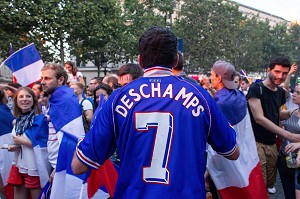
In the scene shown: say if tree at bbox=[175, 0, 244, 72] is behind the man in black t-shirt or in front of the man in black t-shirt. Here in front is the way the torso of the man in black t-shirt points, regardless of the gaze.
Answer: behind

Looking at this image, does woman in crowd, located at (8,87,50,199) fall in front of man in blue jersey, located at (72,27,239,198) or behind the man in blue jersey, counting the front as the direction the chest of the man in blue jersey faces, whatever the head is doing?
in front

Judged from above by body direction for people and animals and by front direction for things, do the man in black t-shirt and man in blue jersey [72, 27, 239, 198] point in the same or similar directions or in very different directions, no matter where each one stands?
very different directions

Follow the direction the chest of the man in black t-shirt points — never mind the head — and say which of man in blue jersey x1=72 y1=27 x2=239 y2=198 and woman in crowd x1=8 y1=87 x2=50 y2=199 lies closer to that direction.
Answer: the man in blue jersey

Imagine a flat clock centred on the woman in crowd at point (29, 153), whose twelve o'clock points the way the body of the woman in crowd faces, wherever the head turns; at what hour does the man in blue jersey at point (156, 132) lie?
The man in blue jersey is roughly at 10 o'clock from the woman in crowd.

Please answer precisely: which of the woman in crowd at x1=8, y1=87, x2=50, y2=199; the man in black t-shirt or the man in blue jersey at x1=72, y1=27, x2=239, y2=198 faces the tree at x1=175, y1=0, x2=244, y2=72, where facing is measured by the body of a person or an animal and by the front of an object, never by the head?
the man in blue jersey

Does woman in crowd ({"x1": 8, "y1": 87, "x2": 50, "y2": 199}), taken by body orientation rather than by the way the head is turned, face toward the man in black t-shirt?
no

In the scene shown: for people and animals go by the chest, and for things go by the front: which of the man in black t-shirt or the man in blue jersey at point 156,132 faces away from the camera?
the man in blue jersey

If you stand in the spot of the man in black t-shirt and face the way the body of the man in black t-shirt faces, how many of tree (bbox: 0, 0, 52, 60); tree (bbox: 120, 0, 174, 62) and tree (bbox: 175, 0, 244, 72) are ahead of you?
0

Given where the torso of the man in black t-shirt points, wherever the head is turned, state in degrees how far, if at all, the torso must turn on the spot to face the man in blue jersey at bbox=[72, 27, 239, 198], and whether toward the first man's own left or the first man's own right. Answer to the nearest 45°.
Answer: approximately 45° to the first man's own right

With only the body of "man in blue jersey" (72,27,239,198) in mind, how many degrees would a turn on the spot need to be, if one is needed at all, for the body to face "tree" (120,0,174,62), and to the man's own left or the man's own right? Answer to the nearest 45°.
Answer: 0° — they already face it

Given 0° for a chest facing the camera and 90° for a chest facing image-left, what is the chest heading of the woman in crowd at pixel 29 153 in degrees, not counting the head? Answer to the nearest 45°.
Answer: approximately 45°

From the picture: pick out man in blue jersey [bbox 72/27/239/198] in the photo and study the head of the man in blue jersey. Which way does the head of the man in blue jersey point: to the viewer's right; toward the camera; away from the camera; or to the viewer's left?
away from the camera

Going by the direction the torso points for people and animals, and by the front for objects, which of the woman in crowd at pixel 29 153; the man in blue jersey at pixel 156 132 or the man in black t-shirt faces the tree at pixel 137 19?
the man in blue jersey

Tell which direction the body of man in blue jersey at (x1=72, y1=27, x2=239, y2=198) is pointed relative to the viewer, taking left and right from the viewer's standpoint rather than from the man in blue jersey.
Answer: facing away from the viewer
